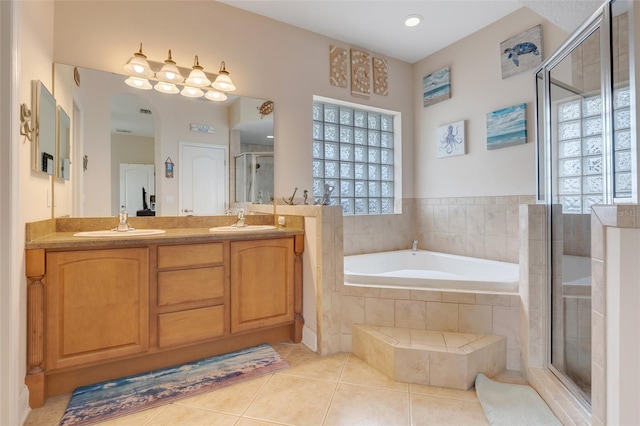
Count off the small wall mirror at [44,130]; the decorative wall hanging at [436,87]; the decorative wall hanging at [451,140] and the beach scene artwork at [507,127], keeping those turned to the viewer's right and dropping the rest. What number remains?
1

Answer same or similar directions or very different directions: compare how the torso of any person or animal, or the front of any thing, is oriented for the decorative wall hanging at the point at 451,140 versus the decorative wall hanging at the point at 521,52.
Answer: same or similar directions

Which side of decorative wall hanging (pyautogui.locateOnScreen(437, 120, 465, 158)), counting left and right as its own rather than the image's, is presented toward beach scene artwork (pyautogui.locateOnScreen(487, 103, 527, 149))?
left

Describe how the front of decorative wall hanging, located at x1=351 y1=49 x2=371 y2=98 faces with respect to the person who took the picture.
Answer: facing the viewer and to the right of the viewer

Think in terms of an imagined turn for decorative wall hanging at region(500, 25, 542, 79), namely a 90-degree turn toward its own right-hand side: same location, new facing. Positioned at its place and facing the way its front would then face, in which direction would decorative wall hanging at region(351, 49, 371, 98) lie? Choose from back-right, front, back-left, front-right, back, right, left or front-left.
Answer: front-left

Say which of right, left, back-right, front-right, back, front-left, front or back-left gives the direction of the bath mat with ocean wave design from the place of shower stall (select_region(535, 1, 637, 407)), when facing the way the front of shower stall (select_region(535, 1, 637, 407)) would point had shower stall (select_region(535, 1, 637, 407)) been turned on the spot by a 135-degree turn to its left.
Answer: back-right

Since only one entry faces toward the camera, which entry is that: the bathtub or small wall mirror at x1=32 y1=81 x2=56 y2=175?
the bathtub

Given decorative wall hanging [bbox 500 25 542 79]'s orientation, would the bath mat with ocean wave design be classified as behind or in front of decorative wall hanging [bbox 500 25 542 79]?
in front

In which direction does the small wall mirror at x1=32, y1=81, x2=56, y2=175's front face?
to the viewer's right

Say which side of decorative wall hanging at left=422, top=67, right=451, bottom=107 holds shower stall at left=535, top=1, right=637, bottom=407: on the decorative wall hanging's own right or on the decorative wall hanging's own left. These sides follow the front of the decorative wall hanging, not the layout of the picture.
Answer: on the decorative wall hanging's own left

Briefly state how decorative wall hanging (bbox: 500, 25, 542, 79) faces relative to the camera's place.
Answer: facing the viewer and to the left of the viewer

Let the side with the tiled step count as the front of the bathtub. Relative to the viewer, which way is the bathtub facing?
toward the camera

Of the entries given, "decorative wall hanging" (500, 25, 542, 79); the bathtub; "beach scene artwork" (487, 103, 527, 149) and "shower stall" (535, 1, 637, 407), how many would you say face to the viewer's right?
0

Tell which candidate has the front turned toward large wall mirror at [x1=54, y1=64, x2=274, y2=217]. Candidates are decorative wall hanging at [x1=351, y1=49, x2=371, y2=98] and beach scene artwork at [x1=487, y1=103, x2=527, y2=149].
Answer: the beach scene artwork

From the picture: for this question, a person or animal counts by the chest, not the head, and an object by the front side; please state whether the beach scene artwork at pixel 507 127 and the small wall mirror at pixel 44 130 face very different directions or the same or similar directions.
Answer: very different directions
